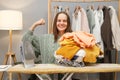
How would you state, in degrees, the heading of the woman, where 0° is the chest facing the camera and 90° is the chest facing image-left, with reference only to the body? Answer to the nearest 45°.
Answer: approximately 0°

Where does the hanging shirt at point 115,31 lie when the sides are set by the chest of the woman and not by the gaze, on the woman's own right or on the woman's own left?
on the woman's own left
